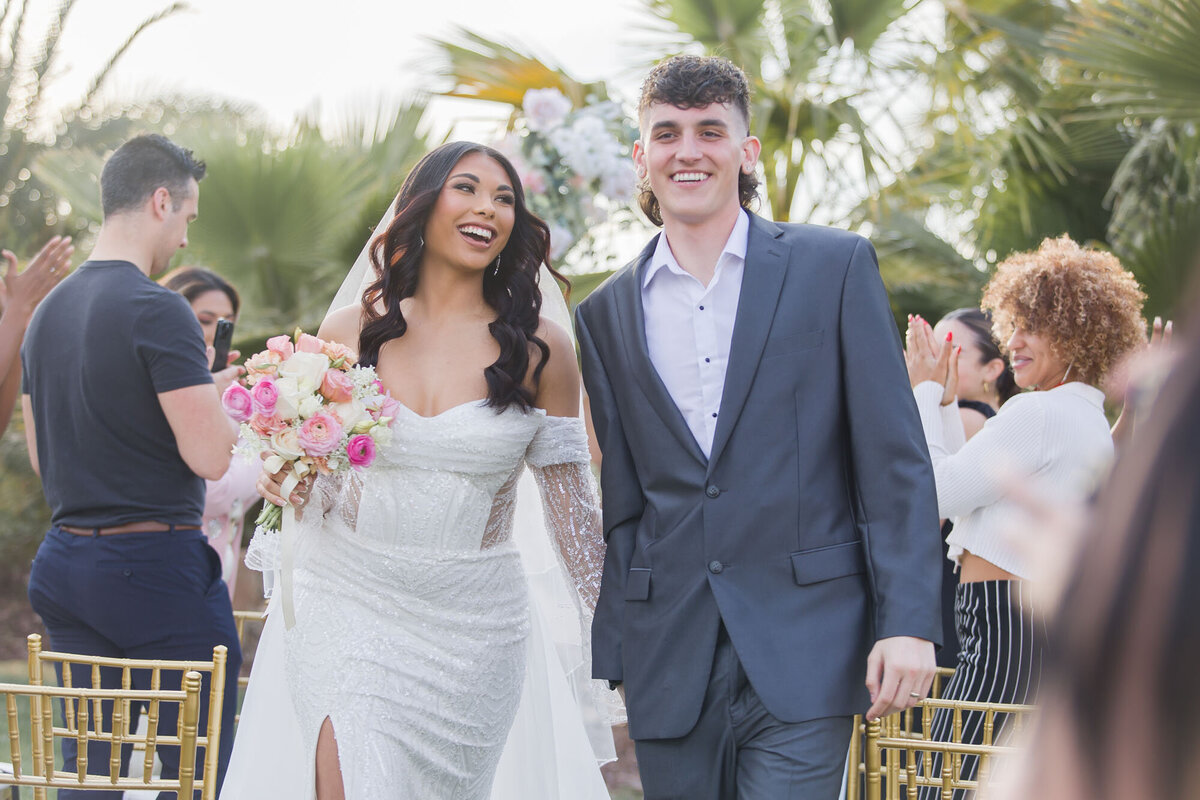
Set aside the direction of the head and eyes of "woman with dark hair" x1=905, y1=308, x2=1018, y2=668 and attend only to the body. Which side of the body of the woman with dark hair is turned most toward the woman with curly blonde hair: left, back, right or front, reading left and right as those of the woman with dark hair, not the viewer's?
left

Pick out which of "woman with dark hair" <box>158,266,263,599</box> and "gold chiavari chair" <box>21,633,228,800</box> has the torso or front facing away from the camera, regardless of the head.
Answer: the gold chiavari chair

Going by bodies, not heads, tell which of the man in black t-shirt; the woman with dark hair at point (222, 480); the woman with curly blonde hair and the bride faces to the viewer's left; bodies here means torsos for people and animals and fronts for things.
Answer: the woman with curly blonde hair

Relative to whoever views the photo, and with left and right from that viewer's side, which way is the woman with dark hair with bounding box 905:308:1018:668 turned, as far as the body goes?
facing to the left of the viewer

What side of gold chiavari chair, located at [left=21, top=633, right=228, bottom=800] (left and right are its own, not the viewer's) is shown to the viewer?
back

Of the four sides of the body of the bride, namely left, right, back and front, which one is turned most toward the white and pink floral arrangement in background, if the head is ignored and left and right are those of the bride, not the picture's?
back

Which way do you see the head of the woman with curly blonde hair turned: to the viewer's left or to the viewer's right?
to the viewer's left

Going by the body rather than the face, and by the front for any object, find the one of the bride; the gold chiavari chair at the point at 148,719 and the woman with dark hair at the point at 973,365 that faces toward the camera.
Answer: the bride

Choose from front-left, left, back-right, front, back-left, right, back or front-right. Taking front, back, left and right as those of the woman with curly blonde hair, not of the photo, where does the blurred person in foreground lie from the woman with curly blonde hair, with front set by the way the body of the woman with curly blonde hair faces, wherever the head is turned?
left

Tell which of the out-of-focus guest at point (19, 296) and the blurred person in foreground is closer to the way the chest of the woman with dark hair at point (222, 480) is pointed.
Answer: the blurred person in foreground

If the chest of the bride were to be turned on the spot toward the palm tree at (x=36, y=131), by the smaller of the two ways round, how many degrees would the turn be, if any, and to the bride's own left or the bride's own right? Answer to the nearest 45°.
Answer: approximately 180°

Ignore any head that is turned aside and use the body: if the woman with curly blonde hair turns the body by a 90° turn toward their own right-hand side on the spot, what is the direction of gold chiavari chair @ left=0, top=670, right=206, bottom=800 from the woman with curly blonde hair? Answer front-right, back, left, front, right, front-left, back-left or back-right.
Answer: back-left

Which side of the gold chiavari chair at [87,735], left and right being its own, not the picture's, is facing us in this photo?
back

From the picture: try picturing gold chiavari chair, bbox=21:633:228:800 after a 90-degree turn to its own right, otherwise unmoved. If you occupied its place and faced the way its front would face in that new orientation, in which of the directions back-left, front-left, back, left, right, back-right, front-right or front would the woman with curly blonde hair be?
front

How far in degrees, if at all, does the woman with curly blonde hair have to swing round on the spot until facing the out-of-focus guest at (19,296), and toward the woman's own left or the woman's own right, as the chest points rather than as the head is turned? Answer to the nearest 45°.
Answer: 0° — they already face them

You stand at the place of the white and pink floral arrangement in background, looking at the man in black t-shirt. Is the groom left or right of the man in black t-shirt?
left

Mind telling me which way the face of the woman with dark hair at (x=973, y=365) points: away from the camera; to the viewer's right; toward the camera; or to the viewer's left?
to the viewer's left
